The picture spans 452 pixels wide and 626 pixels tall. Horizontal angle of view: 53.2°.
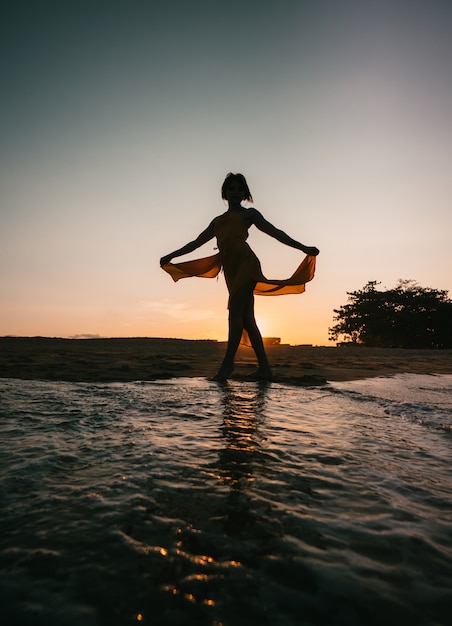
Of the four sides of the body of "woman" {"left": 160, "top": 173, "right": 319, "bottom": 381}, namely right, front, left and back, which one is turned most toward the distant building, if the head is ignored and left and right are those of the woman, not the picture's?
back

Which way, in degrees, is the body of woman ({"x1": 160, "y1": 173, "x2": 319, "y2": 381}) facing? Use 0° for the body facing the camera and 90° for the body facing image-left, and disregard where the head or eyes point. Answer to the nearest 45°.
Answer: approximately 0°

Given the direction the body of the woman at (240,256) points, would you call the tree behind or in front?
behind
